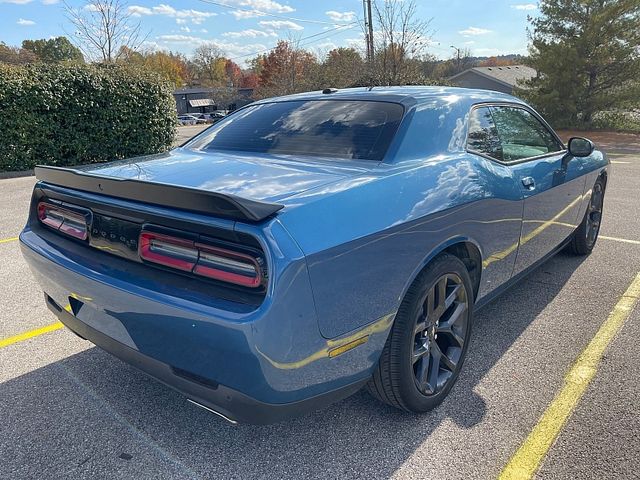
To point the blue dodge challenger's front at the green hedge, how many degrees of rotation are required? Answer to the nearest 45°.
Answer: approximately 90° to its left

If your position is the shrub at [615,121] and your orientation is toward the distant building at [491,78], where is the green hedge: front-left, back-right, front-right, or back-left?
back-left

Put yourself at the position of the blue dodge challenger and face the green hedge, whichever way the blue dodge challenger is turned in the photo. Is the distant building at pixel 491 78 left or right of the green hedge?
right

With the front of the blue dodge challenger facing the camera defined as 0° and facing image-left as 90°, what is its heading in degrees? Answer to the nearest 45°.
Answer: approximately 225°

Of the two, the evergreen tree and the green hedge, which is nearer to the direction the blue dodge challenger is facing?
the evergreen tree

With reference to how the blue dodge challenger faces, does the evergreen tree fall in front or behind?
in front

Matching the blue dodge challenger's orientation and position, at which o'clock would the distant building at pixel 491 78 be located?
The distant building is roughly at 11 o'clock from the blue dodge challenger.

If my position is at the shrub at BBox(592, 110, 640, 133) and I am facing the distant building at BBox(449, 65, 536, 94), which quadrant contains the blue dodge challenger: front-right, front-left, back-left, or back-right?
back-left

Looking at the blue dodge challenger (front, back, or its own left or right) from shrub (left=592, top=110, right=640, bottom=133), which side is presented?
front
